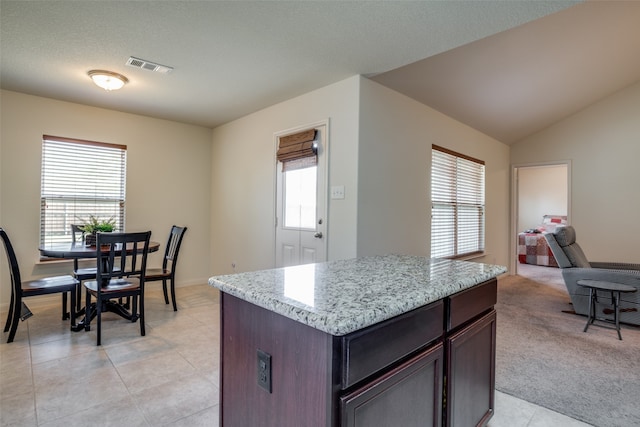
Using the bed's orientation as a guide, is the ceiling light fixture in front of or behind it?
in front

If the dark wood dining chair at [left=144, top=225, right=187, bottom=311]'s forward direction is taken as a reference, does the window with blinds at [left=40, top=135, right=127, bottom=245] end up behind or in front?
in front

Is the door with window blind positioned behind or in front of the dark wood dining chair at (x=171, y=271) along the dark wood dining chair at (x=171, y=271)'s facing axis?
behind

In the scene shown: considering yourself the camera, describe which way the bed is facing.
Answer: facing the viewer and to the left of the viewer

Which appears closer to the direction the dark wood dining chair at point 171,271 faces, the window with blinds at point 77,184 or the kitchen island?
the window with blinds

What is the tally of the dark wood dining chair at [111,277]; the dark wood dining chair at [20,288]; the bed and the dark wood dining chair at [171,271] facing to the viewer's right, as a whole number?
1

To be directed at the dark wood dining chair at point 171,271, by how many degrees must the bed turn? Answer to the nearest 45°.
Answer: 0° — it already faces it

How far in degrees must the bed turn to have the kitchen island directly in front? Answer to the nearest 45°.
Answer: approximately 45° to its left

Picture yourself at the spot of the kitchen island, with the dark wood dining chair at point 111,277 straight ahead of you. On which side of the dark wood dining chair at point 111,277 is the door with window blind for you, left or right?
right

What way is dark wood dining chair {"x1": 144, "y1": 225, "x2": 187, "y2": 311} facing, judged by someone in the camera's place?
facing to the left of the viewer

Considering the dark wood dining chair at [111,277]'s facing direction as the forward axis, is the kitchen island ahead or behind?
behind

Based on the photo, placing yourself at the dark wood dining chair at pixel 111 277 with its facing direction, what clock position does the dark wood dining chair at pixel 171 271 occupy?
the dark wood dining chair at pixel 171 271 is roughly at 1 o'clock from the dark wood dining chair at pixel 111 277.

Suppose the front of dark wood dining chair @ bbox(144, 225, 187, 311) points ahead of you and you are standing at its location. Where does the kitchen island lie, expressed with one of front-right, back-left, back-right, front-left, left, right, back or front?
left

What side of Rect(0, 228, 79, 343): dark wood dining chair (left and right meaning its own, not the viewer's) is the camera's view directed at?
right
